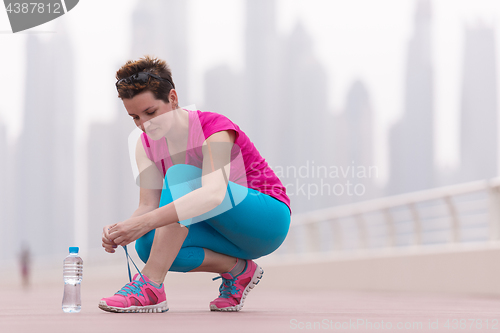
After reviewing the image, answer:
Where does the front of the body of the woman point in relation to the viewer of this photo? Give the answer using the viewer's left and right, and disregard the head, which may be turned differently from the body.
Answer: facing the viewer and to the left of the viewer

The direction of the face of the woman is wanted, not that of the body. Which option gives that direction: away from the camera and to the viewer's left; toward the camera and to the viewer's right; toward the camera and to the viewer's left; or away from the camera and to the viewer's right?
toward the camera and to the viewer's left

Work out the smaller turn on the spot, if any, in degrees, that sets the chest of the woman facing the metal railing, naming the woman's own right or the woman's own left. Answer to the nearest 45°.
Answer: approximately 180°
